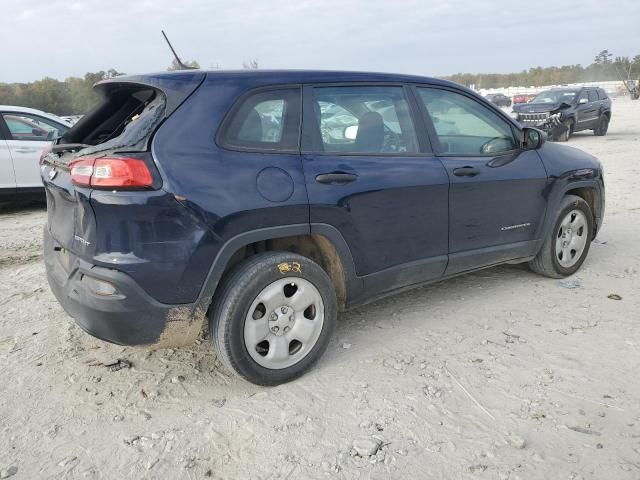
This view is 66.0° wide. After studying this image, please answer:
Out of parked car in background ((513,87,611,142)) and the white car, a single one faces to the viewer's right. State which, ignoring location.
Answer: the white car

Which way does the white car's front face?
to the viewer's right

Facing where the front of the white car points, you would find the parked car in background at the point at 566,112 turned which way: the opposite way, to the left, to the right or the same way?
the opposite way

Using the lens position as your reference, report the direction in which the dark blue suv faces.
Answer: facing away from the viewer and to the right of the viewer

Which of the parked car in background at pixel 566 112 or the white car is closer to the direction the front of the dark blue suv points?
the parked car in background

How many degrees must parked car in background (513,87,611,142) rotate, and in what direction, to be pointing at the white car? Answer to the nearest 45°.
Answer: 0° — it already faces it

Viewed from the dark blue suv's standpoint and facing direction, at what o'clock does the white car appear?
The white car is roughly at 9 o'clock from the dark blue suv.

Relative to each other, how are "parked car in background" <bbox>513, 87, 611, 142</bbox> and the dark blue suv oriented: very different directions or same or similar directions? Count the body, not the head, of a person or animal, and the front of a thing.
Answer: very different directions
